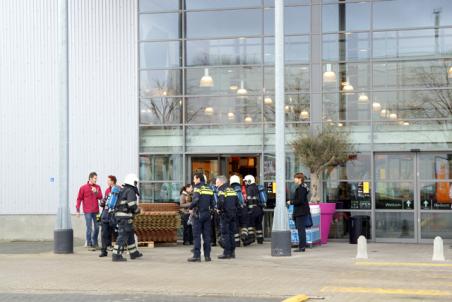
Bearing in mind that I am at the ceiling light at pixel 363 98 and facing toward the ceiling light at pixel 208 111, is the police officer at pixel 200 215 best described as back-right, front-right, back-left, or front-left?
front-left

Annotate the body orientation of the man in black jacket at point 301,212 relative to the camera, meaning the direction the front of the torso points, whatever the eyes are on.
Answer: to the viewer's left

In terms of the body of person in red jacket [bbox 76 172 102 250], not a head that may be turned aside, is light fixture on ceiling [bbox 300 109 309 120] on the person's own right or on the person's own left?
on the person's own left

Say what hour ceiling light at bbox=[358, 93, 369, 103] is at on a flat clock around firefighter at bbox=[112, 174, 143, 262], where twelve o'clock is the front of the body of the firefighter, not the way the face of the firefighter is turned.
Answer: The ceiling light is roughly at 11 o'clock from the firefighter.

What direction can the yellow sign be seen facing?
toward the camera

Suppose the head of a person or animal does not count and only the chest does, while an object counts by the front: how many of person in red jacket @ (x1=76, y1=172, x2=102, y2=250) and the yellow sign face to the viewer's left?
0

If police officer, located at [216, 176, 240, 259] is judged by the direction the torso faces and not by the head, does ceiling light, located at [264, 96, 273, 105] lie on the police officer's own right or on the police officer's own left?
on the police officer's own right

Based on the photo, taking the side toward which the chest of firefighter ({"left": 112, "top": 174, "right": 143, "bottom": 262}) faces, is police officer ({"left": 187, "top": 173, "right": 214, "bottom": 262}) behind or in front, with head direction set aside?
in front
